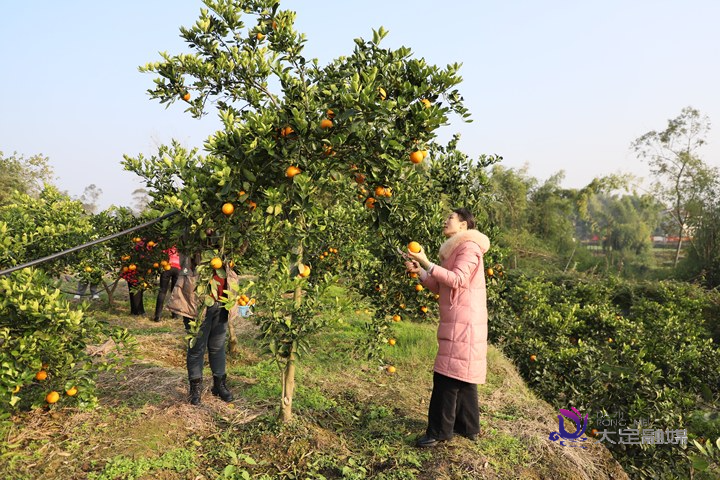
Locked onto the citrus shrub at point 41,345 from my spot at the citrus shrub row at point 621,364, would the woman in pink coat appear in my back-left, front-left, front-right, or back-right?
front-left

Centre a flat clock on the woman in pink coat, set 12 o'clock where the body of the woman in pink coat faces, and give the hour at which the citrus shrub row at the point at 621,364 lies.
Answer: The citrus shrub row is roughly at 4 o'clock from the woman in pink coat.

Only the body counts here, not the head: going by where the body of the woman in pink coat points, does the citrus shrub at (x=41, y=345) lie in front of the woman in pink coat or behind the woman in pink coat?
in front

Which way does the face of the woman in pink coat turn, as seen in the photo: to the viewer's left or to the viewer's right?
to the viewer's left

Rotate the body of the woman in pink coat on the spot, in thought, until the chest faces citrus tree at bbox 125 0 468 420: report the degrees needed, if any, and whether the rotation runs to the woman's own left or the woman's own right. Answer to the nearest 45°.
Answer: approximately 45° to the woman's own left

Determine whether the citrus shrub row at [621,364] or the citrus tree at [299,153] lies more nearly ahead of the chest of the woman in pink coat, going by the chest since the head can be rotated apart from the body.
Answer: the citrus tree

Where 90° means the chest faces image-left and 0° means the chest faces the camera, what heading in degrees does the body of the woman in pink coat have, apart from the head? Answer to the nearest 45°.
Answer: approximately 90°
